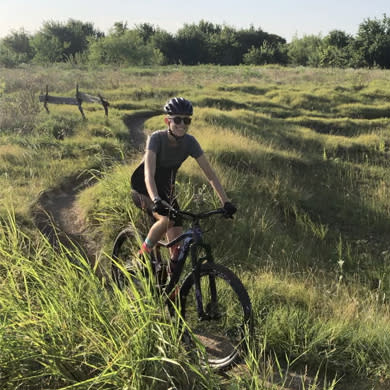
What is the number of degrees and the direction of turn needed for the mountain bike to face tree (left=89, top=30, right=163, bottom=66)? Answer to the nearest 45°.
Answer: approximately 135° to its left

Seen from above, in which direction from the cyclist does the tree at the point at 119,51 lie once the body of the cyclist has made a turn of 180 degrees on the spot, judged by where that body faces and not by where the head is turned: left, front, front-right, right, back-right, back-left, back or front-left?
front-right

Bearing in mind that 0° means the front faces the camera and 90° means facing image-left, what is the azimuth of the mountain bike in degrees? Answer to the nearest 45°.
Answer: approximately 315°

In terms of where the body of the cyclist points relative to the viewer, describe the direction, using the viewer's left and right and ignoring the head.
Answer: facing the viewer and to the right of the viewer
